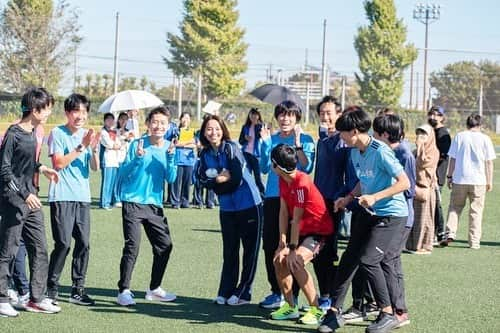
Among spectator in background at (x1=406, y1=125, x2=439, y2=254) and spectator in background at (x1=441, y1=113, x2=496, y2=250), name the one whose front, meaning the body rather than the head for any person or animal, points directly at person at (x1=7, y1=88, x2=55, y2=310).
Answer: spectator in background at (x1=406, y1=125, x2=439, y2=254)

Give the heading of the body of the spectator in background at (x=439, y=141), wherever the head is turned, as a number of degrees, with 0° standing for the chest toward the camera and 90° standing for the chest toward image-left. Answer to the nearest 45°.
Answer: approximately 45°

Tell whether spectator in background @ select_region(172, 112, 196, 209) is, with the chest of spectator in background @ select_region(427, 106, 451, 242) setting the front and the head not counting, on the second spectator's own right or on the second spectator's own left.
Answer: on the second spectator's own right

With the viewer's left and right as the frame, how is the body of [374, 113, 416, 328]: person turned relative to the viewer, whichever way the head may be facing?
facing to the left of the viewer
